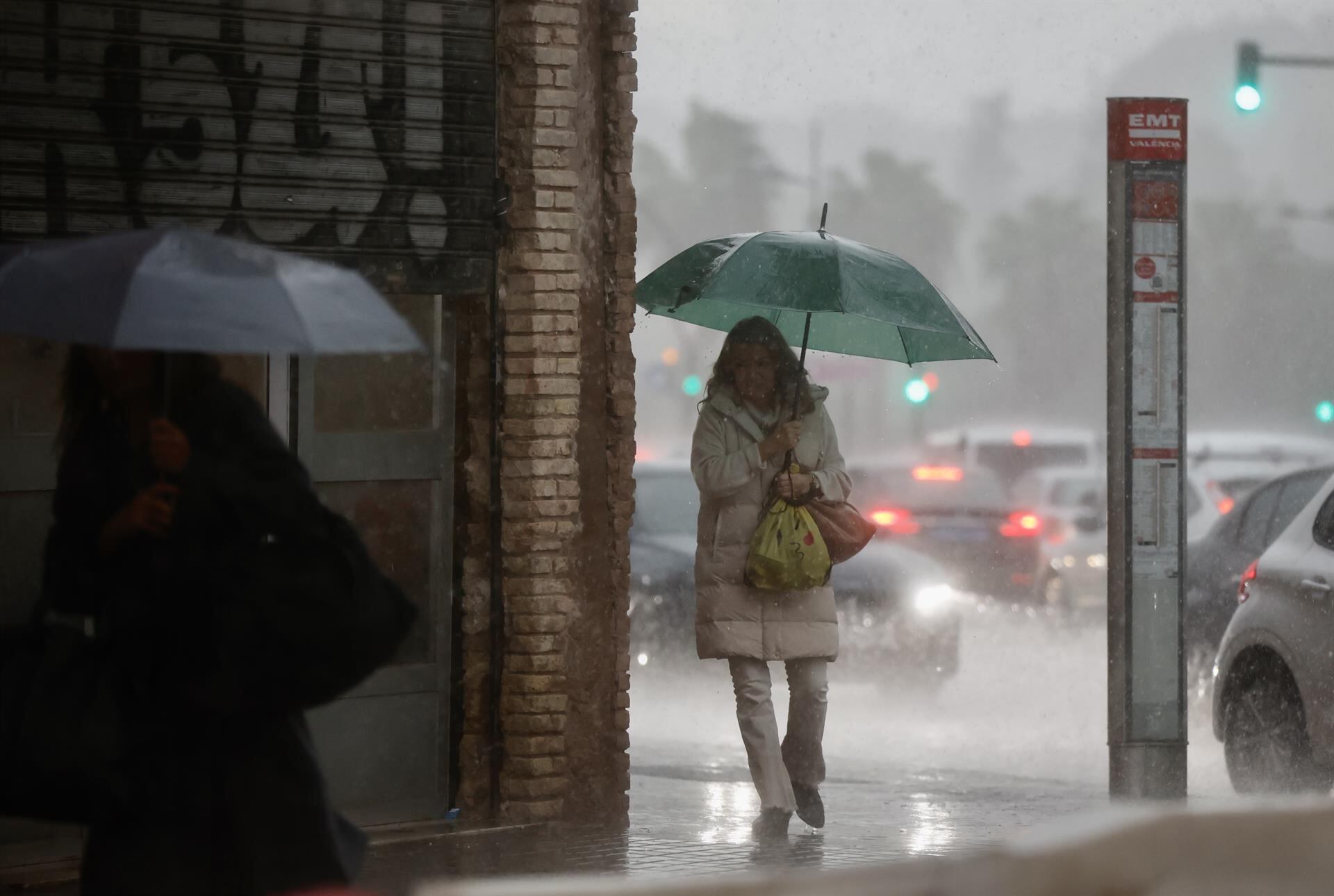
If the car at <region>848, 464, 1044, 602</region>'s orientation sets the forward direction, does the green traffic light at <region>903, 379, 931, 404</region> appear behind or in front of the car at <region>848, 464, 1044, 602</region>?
in front

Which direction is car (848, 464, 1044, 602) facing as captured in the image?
away from the camera

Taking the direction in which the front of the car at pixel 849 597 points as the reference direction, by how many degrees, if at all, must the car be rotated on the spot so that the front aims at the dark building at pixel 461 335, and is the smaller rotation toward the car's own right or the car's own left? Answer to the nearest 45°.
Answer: approximately 45° to the car's own right

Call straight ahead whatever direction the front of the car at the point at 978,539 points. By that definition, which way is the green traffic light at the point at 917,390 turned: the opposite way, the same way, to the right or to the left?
the opposite way

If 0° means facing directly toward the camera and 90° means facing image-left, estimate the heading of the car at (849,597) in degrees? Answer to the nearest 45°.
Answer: approximately 315°

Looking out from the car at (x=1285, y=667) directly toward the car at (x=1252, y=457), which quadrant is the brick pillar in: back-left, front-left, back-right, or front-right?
back-left

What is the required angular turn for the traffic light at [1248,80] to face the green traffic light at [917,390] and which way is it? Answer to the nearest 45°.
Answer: approximately 180°

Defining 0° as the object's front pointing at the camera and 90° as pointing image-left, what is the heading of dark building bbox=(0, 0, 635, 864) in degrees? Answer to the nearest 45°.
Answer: approximately 0°

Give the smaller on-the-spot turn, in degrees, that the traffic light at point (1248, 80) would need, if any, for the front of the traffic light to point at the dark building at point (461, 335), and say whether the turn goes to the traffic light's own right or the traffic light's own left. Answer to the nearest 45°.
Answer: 0° — it already faces it

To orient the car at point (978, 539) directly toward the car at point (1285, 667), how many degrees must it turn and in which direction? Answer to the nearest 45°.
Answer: approximately 180°

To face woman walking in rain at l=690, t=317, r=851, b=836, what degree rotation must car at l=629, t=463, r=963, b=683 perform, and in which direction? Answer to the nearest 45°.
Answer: approximately 45° to its right
